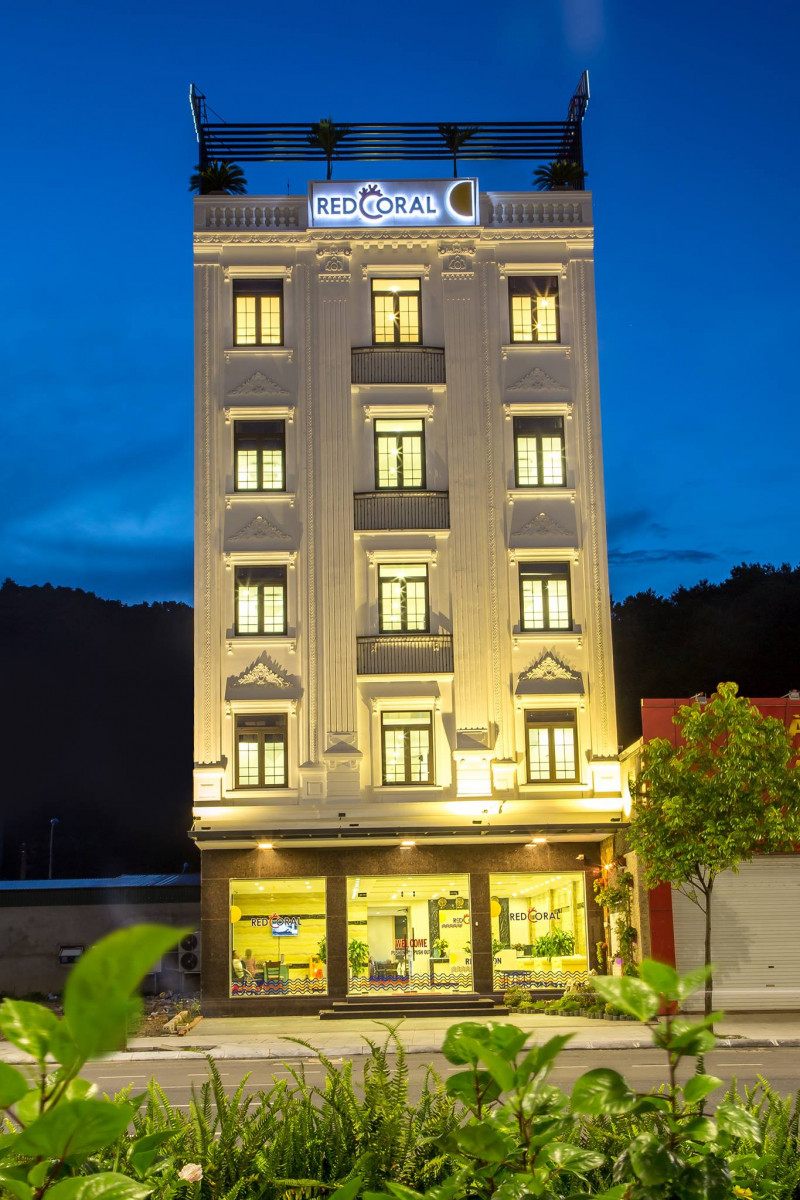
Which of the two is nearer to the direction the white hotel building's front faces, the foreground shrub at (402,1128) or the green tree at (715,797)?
the foreground shrub

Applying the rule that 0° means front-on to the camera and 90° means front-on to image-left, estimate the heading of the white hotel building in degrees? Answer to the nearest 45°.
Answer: approximately 0°

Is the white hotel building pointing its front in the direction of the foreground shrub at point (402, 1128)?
yes

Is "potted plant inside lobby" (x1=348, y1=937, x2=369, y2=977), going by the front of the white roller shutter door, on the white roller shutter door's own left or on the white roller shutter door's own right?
on the white roller shutter door's own right

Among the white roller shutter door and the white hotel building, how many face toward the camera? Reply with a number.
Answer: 2

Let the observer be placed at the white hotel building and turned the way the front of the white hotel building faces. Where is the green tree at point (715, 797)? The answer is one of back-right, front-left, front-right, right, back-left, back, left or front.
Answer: front-left

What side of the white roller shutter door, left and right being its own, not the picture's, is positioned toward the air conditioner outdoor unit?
right

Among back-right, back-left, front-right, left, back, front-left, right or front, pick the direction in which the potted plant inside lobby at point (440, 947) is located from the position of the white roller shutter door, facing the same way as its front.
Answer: right
